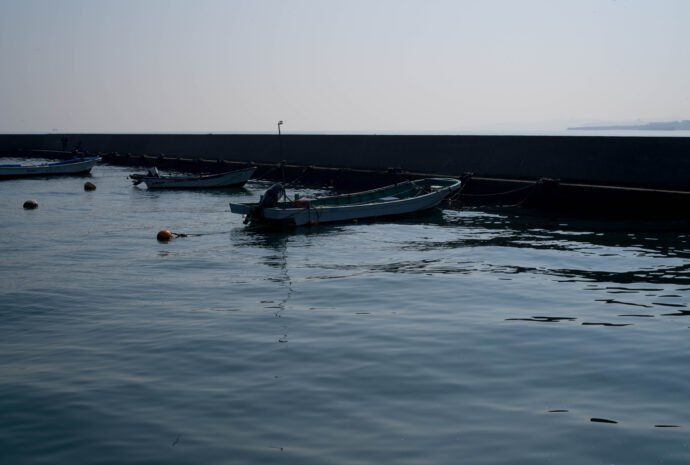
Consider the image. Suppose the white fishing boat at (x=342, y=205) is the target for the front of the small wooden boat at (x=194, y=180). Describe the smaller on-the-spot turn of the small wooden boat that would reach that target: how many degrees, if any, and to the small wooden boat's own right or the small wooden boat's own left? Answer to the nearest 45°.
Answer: approximately 90° to the small wooden boat's own right

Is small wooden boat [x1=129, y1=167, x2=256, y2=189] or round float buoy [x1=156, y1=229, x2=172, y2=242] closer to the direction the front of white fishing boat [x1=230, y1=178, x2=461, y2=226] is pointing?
the small wooden boat

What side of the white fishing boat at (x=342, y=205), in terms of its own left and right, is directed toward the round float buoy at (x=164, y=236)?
back

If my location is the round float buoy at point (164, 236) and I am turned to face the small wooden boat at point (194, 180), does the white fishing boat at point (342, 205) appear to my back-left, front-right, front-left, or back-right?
front-right

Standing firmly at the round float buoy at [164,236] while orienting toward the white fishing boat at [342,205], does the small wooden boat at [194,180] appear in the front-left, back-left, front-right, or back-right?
front-left

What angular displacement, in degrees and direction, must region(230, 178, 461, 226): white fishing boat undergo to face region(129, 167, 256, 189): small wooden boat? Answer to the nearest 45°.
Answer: approximately 90° to its left

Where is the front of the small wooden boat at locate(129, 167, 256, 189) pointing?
to the viewer's right

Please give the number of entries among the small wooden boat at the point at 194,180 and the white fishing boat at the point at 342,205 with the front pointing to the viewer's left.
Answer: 0

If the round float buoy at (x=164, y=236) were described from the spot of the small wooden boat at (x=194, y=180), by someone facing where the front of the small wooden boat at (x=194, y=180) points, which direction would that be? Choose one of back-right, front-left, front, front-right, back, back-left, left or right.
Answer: right

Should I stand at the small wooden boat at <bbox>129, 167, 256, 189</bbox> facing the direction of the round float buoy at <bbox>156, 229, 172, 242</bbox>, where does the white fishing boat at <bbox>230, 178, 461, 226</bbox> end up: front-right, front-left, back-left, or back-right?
front-left

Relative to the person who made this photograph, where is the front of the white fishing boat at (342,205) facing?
facing away from the viewer and to the right of the viewer
